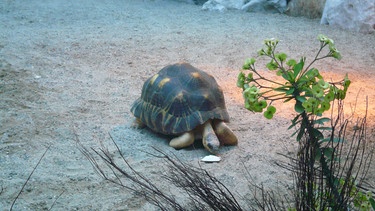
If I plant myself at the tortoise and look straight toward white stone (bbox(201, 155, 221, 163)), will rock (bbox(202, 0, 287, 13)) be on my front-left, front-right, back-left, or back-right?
back-left

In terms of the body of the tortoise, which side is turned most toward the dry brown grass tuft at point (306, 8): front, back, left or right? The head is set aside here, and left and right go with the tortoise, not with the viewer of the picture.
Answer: left

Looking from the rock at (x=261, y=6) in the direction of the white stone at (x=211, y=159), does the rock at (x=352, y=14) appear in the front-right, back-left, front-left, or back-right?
front-left

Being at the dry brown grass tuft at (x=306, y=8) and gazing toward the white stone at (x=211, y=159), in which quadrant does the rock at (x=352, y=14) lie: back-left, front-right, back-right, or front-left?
front-left

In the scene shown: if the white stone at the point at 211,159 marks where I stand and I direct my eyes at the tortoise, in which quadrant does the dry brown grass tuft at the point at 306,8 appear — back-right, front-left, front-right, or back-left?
front-right

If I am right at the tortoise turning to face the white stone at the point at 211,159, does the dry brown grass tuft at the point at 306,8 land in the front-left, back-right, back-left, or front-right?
back-left

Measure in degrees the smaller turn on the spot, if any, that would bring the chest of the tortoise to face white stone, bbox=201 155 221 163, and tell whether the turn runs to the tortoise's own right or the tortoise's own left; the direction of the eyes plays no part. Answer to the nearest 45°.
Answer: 0° — it already faces it

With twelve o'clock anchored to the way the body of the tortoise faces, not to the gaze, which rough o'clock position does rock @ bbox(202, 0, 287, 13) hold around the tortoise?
The rock is roughly at 8 o'clock from the tortoise.

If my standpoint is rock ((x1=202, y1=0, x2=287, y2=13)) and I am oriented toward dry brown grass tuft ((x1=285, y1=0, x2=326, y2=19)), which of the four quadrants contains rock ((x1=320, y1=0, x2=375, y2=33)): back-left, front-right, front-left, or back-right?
front-right

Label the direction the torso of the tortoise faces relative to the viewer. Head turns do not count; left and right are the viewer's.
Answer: facing the viewer and to the right of the viewer
